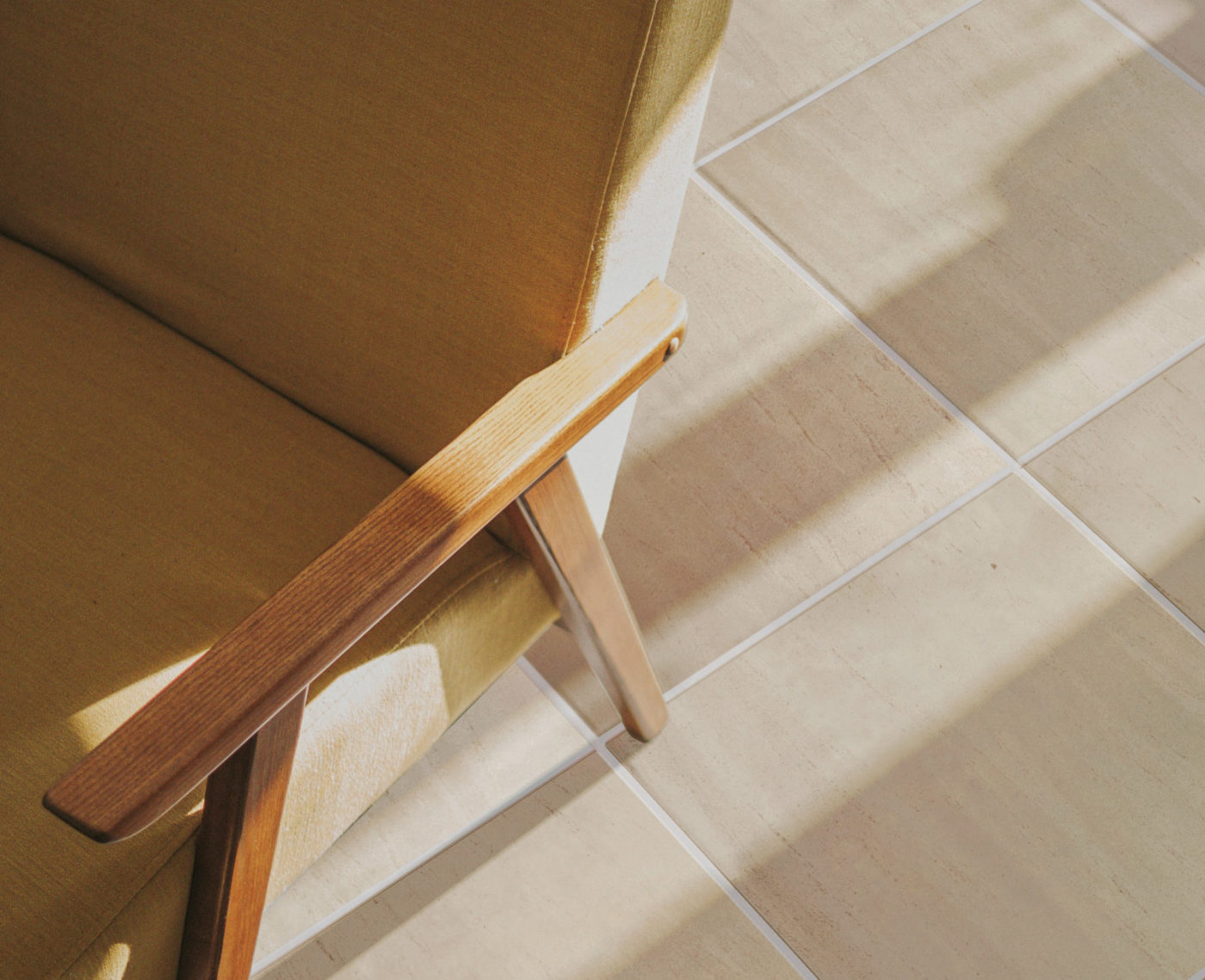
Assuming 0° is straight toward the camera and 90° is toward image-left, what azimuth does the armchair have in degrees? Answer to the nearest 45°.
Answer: approximately 45°
